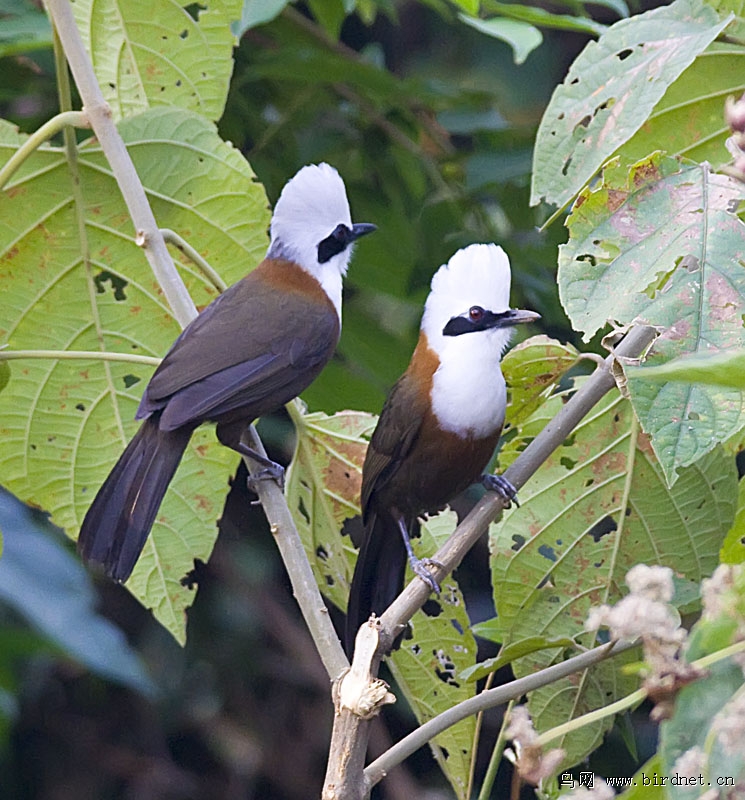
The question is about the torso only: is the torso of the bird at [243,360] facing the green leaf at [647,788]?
no

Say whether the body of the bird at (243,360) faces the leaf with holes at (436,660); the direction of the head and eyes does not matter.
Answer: no

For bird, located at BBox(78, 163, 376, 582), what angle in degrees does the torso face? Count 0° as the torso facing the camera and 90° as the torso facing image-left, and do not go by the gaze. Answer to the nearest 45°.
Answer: approximately 225°

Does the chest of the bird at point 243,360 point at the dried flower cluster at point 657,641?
no
